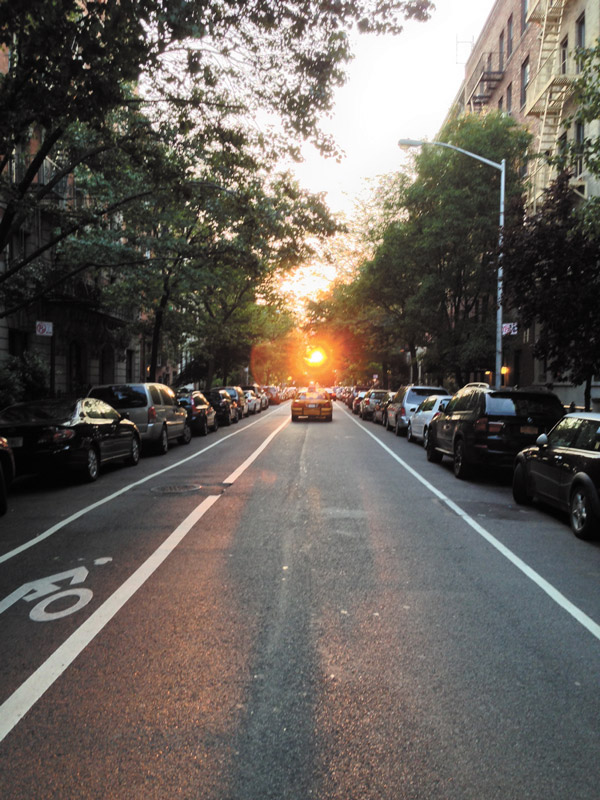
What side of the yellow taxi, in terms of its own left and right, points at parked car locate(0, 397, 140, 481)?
back

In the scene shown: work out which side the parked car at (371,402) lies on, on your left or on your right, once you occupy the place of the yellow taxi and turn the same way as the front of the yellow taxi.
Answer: on your right

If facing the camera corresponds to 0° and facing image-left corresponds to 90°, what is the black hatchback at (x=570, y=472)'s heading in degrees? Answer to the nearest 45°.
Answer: approximately 135°

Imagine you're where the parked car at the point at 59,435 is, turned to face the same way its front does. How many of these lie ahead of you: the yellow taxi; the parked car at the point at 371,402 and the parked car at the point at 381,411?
3

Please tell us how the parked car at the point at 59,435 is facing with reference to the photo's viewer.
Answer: facing away from the viewer and to the right of the viewer

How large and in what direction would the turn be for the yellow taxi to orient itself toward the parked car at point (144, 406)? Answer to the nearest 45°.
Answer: approximately 180°

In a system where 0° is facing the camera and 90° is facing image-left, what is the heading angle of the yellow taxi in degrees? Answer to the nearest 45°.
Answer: approximately 180°

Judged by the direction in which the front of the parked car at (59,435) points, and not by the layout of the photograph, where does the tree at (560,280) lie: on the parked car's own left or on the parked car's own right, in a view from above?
on the parked car's own right

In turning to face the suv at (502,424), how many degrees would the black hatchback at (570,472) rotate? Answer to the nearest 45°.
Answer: approximately 45° to its right

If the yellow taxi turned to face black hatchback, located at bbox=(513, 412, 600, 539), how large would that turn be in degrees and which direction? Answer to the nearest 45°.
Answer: approximately 180°
